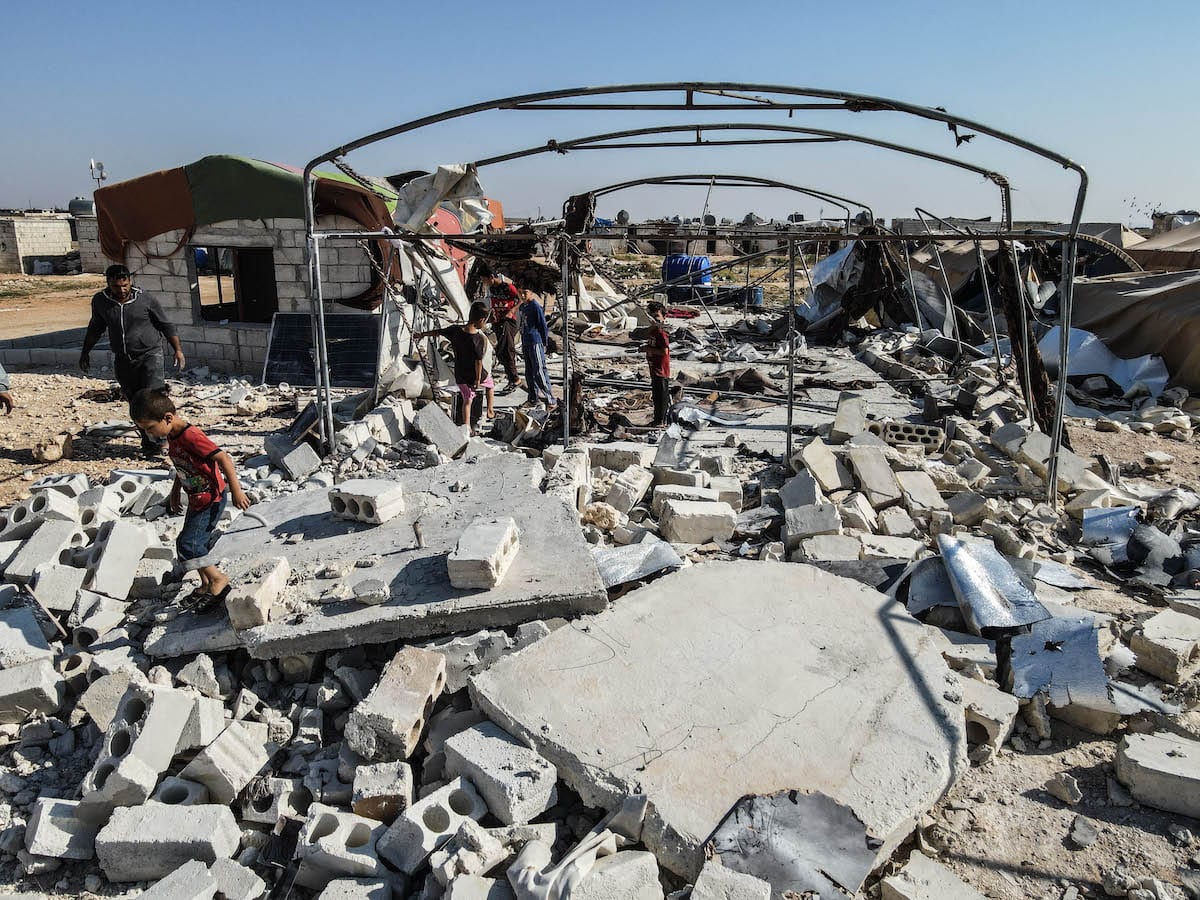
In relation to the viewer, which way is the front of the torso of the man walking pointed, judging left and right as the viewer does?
facing the viewer

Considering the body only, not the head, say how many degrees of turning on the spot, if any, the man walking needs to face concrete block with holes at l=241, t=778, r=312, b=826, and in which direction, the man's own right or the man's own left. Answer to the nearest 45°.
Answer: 0° — they already face it

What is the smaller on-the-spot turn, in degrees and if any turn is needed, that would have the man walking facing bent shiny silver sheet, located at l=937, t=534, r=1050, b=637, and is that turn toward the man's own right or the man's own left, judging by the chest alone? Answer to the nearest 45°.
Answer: approximately 45° to the man's own left

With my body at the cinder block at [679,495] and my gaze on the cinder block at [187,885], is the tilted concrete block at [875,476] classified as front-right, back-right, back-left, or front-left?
back-left

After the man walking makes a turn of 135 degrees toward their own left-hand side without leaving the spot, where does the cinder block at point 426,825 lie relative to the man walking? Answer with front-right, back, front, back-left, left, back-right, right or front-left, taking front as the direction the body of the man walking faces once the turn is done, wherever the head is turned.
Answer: back-right

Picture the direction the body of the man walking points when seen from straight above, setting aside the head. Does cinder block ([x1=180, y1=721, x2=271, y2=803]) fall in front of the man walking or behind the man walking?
in front

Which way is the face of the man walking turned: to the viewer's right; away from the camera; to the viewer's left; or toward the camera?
toward the camera

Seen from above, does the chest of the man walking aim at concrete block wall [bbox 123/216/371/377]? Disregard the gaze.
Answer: no

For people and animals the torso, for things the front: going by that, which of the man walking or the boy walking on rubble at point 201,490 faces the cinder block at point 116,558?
the man walking

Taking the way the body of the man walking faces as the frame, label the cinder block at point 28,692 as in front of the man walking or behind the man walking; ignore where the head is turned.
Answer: in front

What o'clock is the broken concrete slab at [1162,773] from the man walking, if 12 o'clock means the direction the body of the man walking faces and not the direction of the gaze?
The broken concrete slab is roughly at 11 o'clock from the man walking.

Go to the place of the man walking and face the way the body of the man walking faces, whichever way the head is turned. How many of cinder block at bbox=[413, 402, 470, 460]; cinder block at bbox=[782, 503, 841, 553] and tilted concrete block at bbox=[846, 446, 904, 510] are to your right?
0

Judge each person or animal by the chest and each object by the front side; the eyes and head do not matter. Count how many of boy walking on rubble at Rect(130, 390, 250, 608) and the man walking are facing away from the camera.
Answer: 0

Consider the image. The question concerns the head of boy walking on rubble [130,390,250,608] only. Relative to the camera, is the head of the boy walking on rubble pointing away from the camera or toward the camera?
toward the camera

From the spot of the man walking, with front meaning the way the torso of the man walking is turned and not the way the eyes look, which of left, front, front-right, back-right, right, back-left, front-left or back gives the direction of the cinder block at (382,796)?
front
